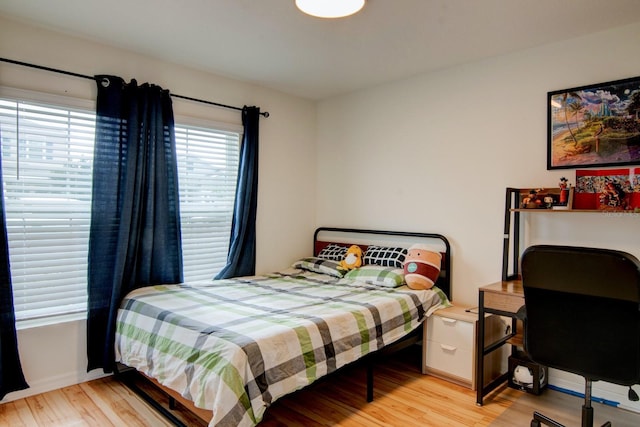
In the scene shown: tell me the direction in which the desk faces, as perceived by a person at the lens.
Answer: facing the viewer and to the left of the viewer

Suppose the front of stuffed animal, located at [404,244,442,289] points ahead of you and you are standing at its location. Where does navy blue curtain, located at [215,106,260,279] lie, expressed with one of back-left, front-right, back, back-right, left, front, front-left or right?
front-right

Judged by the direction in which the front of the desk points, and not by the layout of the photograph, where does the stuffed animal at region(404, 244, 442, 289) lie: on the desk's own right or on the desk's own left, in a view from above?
on the desk's own right

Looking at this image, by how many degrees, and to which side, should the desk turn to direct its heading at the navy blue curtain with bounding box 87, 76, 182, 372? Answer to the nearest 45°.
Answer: approximately 45° to its right

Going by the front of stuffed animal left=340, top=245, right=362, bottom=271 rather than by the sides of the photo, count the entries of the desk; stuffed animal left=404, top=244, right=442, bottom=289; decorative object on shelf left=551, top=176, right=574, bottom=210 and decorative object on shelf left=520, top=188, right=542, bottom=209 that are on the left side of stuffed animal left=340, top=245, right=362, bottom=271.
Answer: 4

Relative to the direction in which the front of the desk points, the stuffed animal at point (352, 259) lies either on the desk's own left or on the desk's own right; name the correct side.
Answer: on the desk's own right
